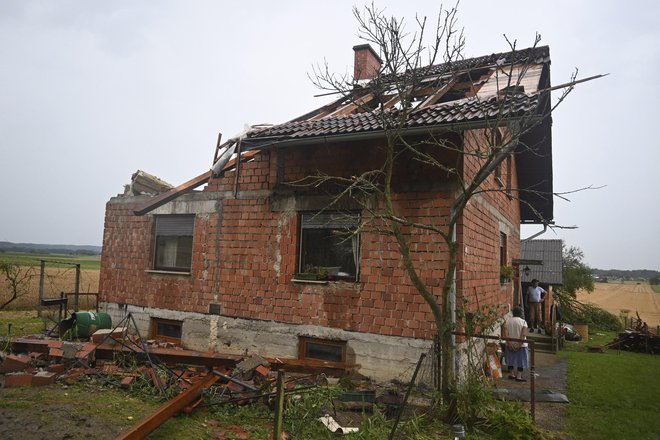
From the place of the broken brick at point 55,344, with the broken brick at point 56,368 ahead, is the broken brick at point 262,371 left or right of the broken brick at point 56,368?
left

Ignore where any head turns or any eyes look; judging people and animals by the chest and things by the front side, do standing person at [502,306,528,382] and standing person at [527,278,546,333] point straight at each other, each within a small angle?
yes

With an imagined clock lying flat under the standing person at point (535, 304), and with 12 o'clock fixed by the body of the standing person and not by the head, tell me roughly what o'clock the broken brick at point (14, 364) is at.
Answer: The broken brick is roughly at 1 o'clock from the standing person.

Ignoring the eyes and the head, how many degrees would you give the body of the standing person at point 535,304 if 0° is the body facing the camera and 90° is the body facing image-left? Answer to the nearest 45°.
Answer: approximately 0°

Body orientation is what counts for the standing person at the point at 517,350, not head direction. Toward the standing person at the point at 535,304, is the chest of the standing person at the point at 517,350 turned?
yes

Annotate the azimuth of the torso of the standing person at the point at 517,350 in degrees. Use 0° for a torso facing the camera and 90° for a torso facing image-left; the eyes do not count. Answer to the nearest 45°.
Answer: approximately 180°

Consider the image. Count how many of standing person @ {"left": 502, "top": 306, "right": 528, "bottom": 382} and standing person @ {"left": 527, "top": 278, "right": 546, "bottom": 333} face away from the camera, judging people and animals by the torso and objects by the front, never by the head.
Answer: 1

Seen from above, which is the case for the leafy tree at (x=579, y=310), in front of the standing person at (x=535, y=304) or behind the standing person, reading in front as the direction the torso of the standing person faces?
behind

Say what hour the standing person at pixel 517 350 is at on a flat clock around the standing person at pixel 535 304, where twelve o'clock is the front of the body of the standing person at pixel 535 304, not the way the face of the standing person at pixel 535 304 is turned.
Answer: the standing person at pixel 517 350 is roughly at 12 o'clock from the standing person at pixel 535 304.

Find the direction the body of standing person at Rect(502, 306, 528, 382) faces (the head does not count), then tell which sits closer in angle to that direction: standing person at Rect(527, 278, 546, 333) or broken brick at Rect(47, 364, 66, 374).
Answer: the standing person
